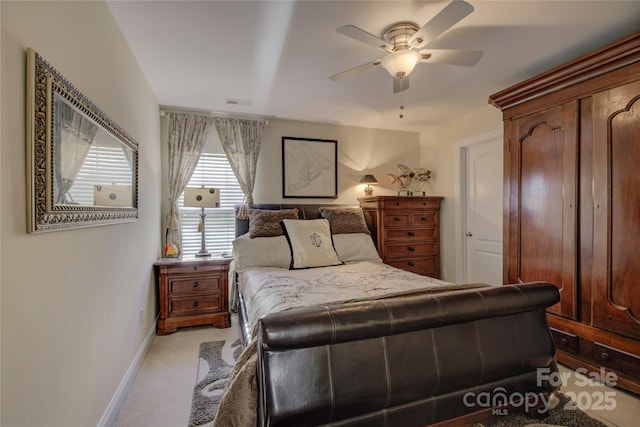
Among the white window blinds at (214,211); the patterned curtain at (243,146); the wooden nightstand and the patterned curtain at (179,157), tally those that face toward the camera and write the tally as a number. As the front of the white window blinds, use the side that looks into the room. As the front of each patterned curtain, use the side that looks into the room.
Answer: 4

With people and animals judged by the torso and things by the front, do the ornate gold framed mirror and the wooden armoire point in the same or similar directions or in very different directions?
very different directions

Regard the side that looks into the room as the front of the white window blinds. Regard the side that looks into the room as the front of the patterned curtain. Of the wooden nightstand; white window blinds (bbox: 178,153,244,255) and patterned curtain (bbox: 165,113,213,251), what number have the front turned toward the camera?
3

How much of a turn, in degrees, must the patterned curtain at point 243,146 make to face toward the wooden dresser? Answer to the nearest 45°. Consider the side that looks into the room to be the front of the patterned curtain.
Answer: approximately 90° to its left

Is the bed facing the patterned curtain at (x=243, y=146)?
no

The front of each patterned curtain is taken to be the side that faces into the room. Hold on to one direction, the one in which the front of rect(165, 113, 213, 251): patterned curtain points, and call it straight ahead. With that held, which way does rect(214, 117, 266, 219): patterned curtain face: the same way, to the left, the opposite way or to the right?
the same way

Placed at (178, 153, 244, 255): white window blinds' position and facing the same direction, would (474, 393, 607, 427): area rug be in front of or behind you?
in front

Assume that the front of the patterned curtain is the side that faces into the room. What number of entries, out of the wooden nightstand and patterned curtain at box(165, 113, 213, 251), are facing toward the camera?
2

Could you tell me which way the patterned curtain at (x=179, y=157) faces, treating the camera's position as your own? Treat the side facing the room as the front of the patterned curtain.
facing the viewer

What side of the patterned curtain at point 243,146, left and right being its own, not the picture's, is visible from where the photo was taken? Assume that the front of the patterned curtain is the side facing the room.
front

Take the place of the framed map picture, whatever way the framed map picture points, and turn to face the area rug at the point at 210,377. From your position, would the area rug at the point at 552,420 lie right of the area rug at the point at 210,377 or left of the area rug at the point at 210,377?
left

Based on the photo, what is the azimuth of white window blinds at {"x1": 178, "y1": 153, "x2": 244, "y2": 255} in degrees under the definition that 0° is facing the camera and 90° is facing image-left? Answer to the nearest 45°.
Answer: approximately 0°

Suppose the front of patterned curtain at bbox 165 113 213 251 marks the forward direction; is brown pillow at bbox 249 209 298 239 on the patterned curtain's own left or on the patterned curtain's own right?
on the patterned curtain's own left

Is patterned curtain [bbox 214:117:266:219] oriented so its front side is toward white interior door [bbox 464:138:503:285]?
no

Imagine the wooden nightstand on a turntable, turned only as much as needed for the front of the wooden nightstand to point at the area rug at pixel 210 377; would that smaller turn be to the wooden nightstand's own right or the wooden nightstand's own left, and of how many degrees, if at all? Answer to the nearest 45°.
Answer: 0° — it already faces it

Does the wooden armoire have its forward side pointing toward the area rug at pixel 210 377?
yes

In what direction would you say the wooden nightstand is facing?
toward the camera

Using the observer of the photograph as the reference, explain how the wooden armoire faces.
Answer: facing the viewer and to the left of the viewer

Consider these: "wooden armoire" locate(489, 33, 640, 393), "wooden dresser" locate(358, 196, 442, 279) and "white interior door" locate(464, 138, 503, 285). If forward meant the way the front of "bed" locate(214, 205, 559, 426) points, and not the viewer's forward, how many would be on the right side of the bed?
0
